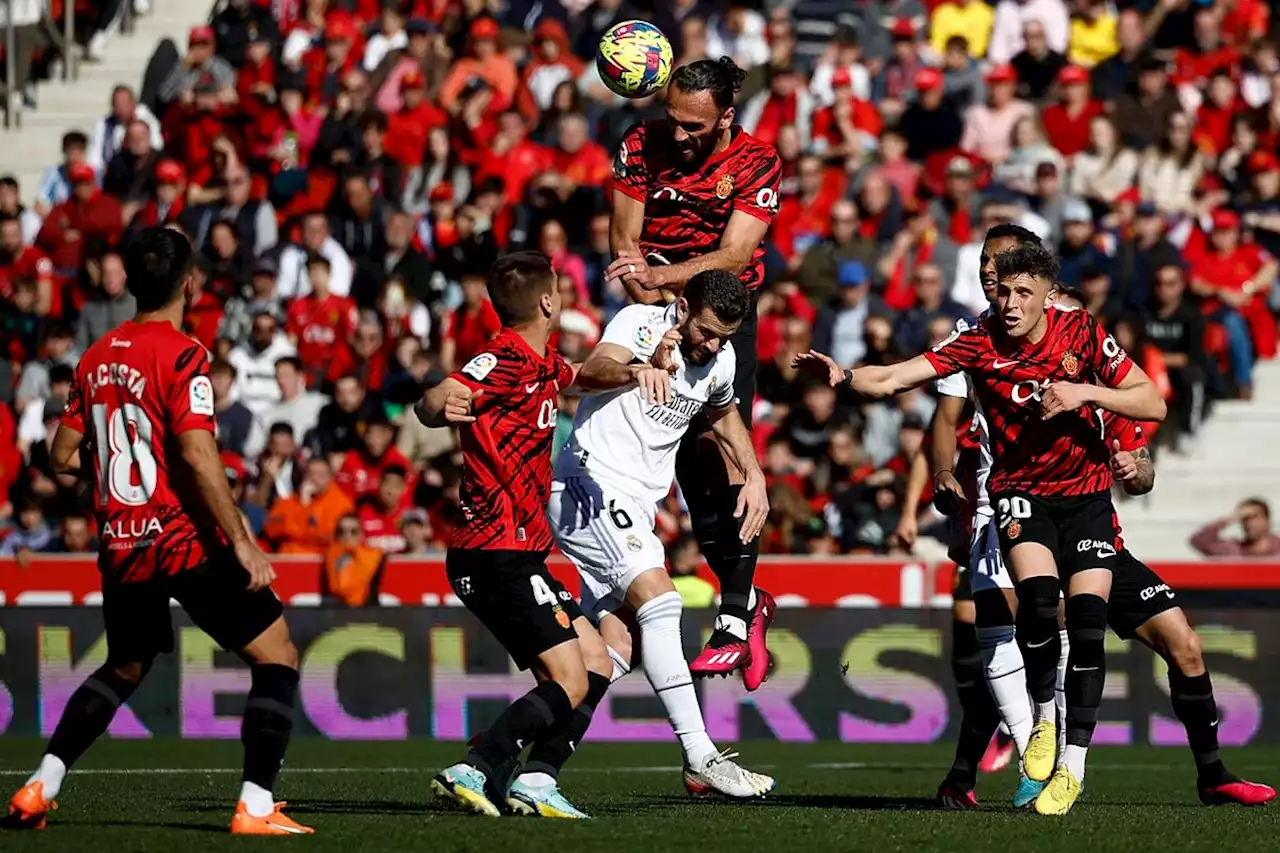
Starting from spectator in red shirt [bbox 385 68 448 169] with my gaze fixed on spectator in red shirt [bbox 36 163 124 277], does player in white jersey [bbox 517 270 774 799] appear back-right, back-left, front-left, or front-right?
back-left

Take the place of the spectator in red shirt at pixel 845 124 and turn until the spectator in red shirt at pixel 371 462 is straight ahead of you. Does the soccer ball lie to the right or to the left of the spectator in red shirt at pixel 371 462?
left

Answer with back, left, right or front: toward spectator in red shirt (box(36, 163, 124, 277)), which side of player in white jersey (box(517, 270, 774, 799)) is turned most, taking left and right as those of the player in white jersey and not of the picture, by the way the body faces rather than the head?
back

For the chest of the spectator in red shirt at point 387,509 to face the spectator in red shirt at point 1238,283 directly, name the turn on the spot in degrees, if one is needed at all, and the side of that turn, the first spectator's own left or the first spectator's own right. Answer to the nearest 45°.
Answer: approximately 90° to the first spectator's own left

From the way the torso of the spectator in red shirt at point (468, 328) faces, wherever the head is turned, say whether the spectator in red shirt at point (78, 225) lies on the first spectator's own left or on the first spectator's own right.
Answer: on the first spectator's own right
